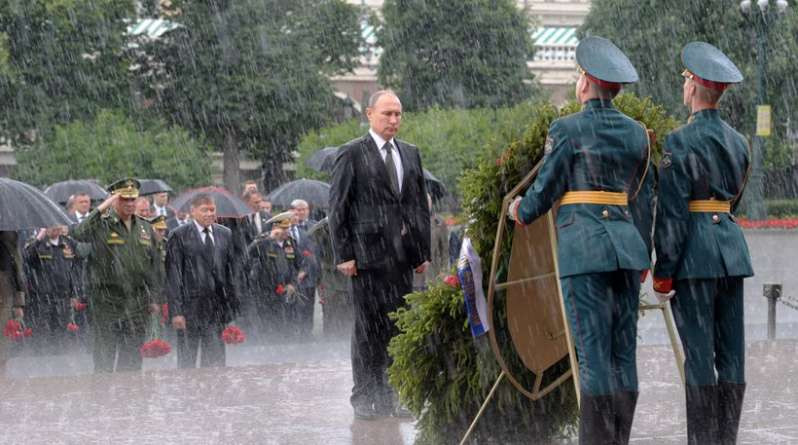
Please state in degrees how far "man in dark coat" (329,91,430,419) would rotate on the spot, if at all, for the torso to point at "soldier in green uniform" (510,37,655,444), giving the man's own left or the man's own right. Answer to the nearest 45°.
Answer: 0° — they already face them

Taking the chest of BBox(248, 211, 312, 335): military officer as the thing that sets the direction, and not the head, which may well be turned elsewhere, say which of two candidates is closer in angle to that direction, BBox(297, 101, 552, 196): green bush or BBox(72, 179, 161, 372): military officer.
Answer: the military officer

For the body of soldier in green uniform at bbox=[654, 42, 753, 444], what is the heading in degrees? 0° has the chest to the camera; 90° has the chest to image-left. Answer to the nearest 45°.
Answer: approximately 135°

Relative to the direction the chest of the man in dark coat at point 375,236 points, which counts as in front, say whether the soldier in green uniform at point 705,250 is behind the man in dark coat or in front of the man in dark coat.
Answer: in front

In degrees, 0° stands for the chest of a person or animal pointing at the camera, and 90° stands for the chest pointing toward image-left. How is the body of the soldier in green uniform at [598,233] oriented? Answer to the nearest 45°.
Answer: approximately 135°

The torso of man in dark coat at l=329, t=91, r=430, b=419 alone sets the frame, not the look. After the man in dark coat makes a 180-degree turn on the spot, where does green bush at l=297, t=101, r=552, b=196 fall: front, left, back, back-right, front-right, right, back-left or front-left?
front-right

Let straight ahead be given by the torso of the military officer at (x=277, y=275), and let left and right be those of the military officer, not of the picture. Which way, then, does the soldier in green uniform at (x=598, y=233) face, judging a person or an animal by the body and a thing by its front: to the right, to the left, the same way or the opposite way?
the opposite way

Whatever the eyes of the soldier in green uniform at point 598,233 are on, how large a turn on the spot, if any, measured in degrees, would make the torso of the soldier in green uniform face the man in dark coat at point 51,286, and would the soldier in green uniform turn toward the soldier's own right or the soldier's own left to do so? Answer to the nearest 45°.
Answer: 0° — they already face them

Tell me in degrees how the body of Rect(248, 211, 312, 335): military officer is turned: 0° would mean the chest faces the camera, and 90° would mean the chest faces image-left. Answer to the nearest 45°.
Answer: approximately 315°

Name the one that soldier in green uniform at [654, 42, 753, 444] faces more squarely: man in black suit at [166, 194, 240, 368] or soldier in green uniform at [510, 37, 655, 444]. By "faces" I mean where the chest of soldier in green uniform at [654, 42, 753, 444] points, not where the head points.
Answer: the man in black suit

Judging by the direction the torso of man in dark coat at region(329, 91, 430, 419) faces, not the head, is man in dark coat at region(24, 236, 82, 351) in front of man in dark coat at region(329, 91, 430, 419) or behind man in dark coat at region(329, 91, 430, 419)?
behind
